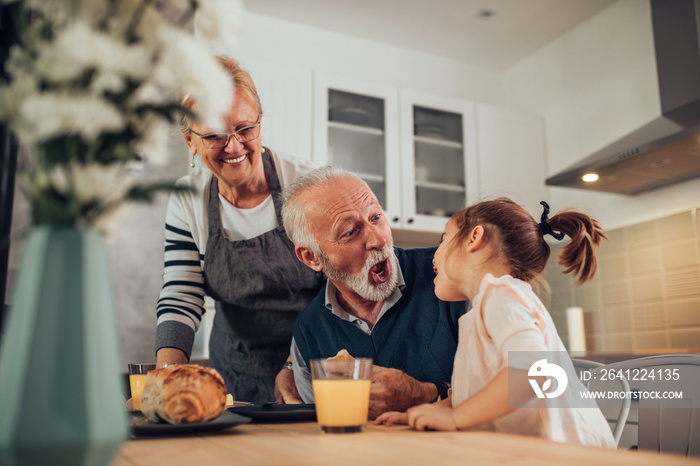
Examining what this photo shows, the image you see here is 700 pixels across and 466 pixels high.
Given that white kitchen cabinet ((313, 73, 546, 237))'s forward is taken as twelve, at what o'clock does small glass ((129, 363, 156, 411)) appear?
The small glass is roughly at 2 o'clock from the white kitchen cabinet.

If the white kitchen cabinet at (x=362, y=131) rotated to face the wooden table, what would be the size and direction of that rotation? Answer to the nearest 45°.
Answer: approximately 45° to its right

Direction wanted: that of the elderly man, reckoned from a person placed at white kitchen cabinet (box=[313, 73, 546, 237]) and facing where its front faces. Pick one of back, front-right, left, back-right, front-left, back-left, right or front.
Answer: front-right

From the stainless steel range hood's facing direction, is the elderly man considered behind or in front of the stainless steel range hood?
in front

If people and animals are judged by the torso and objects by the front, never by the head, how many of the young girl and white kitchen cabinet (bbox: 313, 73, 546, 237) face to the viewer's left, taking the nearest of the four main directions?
1

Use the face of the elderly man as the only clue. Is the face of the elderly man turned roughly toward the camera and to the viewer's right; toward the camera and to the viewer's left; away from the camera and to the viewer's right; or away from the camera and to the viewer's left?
toward the camera and to the viewer's right

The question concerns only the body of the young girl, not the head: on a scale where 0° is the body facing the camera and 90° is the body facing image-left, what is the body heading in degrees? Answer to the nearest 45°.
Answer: approximately 90°

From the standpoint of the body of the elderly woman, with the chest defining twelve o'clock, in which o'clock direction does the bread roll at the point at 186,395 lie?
The bread roll is roughly at 12 o'clock from the elderly woman.

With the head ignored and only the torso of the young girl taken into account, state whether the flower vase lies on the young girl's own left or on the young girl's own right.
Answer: on the young girl's own left

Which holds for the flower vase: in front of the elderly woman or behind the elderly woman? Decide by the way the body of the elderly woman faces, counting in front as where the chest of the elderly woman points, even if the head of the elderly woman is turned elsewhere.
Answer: in front

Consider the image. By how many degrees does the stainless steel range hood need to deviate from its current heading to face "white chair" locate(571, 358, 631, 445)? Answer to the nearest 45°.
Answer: approximately 45° to its left

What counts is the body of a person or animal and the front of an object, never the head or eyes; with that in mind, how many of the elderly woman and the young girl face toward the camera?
1
